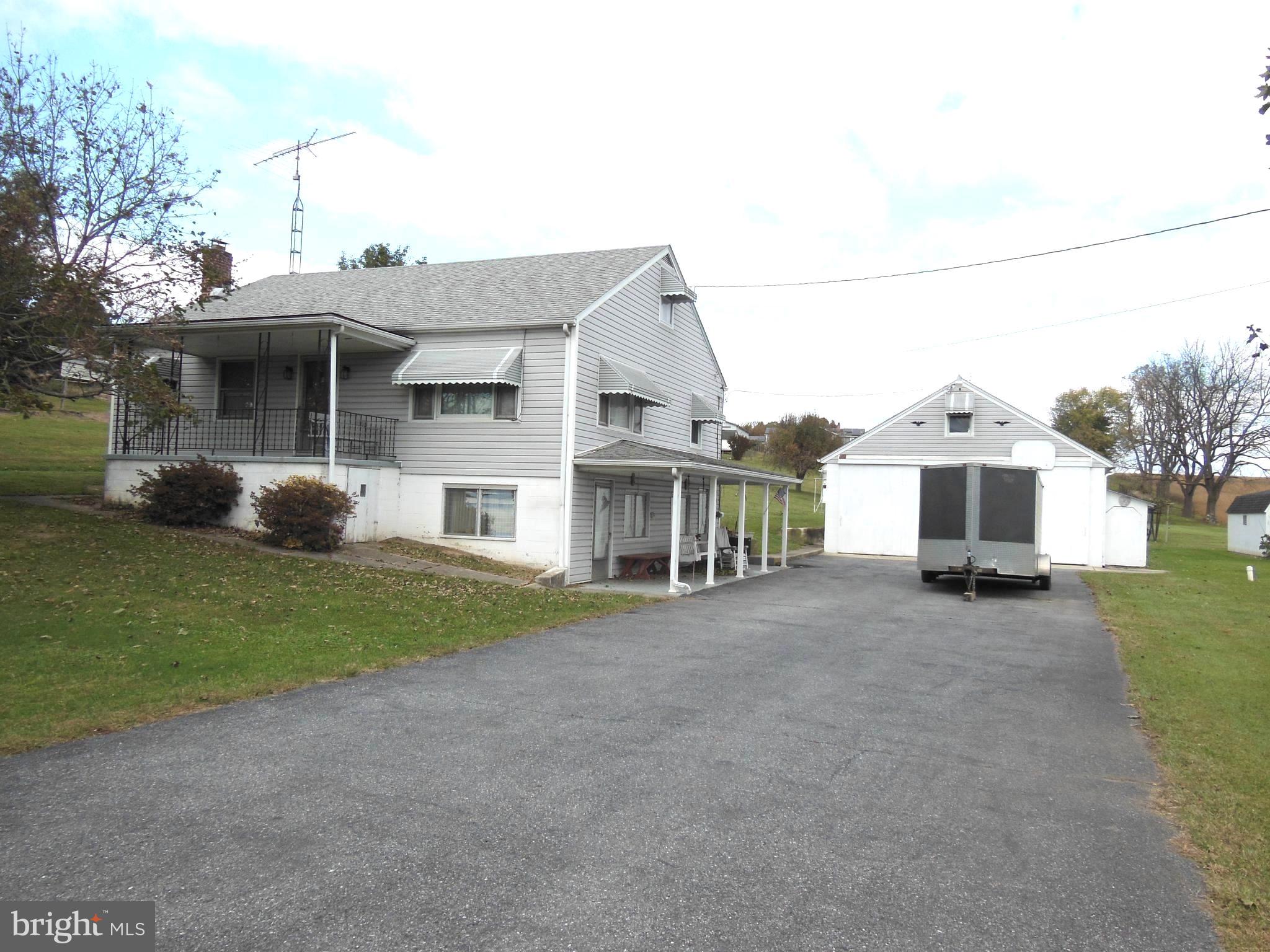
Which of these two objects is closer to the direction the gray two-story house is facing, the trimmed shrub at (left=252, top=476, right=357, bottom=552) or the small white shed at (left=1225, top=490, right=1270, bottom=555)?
the trimmed shrub

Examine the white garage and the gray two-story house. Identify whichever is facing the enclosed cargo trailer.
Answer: the white garage

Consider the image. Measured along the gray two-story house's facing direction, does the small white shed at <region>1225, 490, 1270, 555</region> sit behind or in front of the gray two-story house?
behind

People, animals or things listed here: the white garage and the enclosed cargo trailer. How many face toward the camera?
2

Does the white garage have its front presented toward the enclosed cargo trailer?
yes

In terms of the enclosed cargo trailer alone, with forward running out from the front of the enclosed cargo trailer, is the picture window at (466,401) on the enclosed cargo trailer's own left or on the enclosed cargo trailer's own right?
on the enclosed cargo trailer's own right

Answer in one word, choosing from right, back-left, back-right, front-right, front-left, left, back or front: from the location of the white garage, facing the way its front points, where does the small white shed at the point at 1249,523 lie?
back-left

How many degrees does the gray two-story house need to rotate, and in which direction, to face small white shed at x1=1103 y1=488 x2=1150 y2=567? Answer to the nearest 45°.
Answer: approximately 135° to its left

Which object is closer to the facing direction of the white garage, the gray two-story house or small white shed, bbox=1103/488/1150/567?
the gray two-story house

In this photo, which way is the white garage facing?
toward the camera
